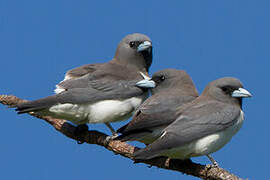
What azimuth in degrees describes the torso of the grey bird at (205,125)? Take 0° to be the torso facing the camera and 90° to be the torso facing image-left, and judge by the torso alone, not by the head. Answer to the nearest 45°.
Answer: approximately 270°

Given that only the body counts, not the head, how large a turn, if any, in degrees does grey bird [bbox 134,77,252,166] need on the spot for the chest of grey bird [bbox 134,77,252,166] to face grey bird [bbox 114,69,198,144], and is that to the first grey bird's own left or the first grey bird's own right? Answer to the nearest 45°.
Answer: approximately 180°

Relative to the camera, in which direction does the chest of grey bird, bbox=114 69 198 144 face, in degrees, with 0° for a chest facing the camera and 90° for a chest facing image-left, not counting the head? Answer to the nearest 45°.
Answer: approximately 270°

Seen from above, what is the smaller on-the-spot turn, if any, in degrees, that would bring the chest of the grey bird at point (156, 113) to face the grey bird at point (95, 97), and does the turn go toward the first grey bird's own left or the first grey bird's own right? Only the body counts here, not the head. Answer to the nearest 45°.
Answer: approximately 135° to the first grey bird's own left

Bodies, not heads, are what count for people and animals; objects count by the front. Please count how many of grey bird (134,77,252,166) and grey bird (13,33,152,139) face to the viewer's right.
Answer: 2

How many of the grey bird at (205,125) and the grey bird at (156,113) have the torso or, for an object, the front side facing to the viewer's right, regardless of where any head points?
2

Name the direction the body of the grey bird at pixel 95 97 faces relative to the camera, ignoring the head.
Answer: to the viewer's right

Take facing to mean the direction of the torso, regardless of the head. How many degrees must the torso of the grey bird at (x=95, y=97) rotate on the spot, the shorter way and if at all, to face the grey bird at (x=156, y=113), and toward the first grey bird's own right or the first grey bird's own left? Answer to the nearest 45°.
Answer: approximately 45° to the first grey bird's own right
